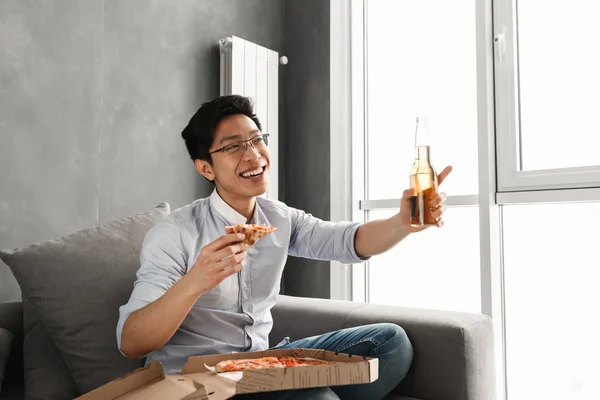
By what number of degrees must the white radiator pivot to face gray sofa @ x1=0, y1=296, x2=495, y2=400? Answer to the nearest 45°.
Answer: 0° — it already faces it

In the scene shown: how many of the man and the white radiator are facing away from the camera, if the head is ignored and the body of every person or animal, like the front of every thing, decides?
0

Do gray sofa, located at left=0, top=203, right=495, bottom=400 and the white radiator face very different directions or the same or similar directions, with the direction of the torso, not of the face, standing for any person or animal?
same or similar directions

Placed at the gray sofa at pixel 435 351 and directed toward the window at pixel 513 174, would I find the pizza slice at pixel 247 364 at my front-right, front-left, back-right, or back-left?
back-left

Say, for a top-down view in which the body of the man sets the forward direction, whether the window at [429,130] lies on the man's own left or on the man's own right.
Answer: on the man's own left

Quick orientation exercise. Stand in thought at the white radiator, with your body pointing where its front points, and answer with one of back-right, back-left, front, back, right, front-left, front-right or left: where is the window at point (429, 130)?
front-left

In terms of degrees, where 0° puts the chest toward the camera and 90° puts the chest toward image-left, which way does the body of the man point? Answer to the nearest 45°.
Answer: approximately 315°

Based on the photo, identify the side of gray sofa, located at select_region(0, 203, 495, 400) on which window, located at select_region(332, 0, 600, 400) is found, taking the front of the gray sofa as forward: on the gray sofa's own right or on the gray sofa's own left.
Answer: on the gray sofa's own left

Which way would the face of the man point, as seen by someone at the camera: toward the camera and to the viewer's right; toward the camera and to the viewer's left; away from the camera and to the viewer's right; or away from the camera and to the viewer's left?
toward the camera and to the viewer's right

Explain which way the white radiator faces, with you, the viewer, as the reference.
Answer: facing the viewer and to the right of the viewer

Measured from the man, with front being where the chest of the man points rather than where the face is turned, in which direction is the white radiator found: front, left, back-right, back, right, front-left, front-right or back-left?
back-left

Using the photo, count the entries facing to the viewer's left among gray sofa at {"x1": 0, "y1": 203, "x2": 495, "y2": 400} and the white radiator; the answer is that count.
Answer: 0
